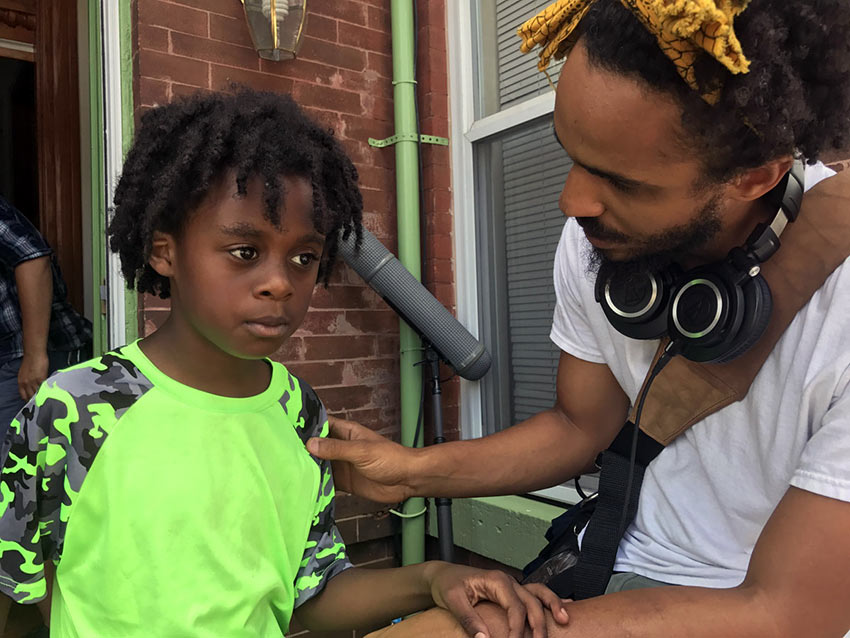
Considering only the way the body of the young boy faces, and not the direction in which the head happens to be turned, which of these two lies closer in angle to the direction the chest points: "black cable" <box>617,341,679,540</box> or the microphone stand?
the black cable

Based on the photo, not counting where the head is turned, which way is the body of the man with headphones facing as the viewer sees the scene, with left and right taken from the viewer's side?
facing the viewer and to the left of the viewer

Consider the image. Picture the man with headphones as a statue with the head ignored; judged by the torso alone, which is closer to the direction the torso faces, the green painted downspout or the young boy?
the young boy

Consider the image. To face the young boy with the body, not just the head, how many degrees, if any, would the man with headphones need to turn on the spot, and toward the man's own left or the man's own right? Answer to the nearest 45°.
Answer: approximately 45° to the man's own right

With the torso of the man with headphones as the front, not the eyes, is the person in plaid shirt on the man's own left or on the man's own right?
on the man's own right

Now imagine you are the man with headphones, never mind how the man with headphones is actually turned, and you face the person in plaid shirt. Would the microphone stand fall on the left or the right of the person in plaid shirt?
right

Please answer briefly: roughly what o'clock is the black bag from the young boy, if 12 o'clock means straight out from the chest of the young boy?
The black bag is roughly at 10 o'clock from the young boy.

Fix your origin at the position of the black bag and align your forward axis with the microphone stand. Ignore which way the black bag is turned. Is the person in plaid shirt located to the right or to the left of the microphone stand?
left

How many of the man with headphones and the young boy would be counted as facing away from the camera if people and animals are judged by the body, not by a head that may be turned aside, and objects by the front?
0

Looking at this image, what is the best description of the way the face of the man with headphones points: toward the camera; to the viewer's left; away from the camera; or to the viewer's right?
to the viewer's left

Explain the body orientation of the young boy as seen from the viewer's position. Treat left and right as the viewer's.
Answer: facing the viewer and to the right of the viewer

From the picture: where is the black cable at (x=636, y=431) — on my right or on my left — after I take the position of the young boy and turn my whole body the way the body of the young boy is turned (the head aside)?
on my left

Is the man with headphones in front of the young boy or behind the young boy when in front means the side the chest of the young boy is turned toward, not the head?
in front

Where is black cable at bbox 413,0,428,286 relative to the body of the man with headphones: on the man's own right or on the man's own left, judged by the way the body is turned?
on the man's own right

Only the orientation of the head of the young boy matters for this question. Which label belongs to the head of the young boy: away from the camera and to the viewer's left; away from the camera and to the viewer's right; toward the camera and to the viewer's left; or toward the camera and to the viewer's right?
toward the camera and to the viewer's right

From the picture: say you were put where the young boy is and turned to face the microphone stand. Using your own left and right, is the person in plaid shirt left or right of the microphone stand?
left
